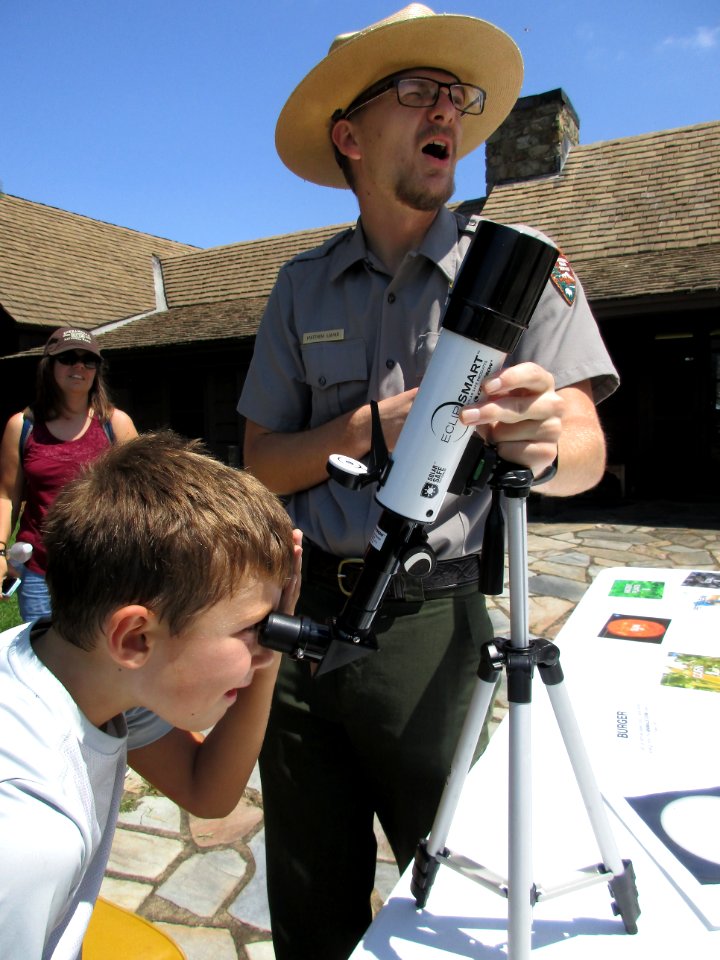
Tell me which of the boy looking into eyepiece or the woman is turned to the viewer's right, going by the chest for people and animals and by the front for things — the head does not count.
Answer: the boy looking into eyepiece

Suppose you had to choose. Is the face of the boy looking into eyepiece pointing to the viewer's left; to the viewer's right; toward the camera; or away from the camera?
to the viewer's right

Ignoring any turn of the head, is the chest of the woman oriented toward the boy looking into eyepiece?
yes

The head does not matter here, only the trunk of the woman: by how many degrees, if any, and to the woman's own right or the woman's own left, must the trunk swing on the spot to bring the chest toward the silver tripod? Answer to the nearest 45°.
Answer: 0° — they already face it

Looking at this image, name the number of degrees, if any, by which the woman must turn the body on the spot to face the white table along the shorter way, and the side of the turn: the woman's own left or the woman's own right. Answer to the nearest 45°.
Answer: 0° — they already face it

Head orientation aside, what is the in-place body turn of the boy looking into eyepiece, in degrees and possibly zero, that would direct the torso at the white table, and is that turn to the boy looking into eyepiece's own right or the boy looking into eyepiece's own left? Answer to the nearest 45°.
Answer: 0° — they already face it

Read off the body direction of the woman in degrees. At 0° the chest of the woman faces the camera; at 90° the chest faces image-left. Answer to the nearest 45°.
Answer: approximately 0°

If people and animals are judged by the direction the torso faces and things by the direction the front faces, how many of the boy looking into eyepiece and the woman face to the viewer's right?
1

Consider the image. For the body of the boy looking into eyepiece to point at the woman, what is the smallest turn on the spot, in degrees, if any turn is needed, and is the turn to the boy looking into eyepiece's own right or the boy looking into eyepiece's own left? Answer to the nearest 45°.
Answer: approximately 90° to the boy looking into eyepiece's own left

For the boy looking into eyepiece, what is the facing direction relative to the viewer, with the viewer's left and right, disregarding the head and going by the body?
facing to the right of the viewer

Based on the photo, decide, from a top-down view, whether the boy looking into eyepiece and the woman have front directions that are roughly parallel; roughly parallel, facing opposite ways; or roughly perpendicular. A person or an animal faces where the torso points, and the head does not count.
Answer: roughly perpendicular
